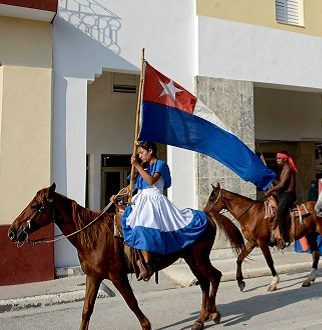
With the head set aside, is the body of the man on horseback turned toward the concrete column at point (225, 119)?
no

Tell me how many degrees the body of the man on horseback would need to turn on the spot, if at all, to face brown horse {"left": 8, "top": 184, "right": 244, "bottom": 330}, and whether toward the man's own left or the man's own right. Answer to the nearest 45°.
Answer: approximately 45° to the man's own left

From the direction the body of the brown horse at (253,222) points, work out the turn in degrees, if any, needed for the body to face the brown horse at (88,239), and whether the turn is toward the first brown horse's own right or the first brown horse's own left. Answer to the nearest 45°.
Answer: approximately 45° to the first brown horse's own left

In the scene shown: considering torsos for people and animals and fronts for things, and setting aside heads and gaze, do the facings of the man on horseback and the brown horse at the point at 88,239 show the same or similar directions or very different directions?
same or similar directions

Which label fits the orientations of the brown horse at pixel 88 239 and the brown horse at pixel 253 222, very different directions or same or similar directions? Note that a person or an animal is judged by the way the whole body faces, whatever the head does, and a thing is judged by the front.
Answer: same or similar directions

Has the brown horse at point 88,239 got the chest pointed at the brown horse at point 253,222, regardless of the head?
no

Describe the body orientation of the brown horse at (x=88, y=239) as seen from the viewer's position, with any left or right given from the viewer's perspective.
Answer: facing to the left of the viewer

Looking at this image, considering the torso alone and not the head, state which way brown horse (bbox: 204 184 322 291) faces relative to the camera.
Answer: to the viewer's left

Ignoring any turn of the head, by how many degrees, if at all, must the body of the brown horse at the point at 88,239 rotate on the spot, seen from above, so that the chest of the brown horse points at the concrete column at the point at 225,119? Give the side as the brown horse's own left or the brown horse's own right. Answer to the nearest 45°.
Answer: approximately 135° to the brown horse's own right

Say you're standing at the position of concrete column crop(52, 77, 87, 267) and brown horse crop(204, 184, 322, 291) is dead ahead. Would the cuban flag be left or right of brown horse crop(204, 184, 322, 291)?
right

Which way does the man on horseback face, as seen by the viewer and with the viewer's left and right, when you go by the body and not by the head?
facing to the left of the viewer

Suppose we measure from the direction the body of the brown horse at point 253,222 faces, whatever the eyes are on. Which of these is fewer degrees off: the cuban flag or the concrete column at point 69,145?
the concrete column

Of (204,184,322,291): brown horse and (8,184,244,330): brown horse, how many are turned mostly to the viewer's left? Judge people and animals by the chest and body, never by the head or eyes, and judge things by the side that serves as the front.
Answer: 2
